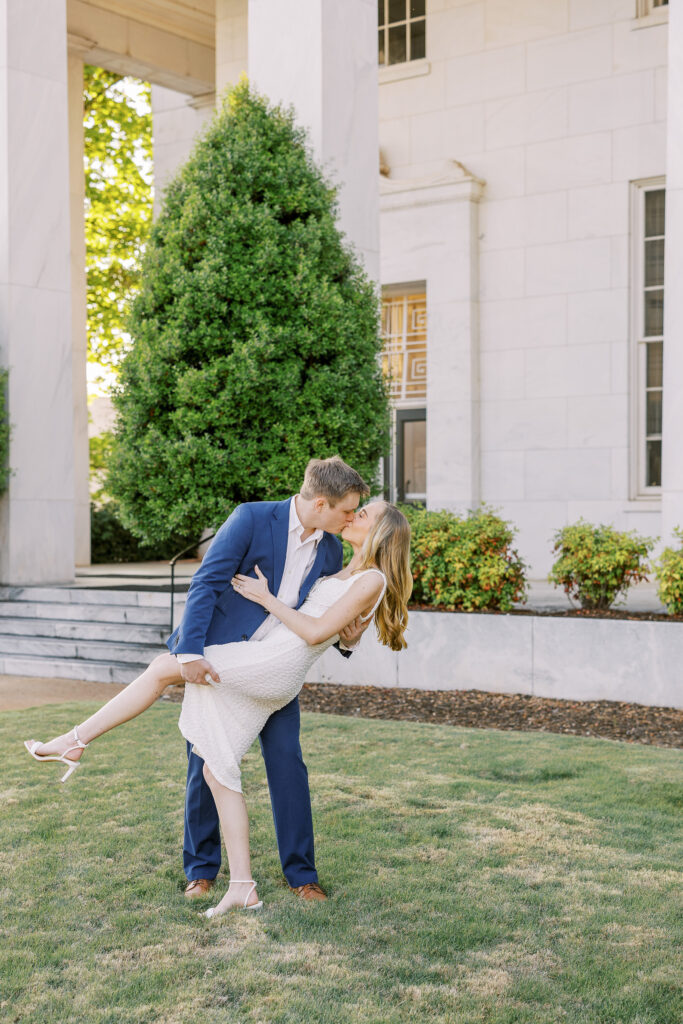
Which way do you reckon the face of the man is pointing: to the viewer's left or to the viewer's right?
to the viewer's right

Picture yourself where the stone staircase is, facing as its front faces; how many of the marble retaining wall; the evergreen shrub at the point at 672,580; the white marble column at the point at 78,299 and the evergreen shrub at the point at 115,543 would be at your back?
2

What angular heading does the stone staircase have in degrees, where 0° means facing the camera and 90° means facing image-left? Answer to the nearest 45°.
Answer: approximately 0°

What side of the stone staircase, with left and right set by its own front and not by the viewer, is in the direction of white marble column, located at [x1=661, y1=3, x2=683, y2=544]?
left

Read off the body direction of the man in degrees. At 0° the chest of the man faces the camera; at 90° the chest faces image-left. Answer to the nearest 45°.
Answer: approximately 315°

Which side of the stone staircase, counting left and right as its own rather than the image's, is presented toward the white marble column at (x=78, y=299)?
back

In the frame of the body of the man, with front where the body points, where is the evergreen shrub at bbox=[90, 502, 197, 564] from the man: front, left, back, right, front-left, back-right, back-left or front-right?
back-left

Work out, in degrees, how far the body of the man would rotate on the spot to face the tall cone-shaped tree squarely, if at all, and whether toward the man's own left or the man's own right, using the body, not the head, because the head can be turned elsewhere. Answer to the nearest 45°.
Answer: approximately 135° to the man's own left
